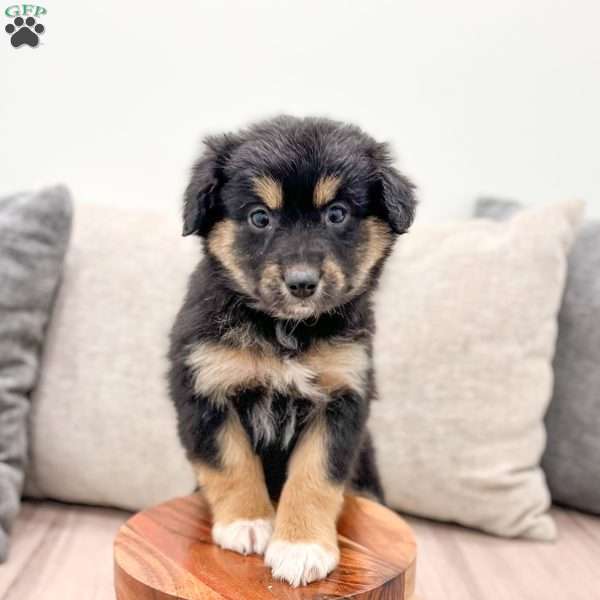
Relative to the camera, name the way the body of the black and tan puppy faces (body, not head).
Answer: toward the camera

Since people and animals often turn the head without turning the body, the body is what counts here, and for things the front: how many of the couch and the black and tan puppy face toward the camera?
2

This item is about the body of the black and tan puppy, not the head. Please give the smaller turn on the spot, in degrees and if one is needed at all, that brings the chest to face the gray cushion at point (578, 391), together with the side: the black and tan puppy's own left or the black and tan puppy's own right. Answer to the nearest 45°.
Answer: approximately 135° to the black and tan puppy's own left

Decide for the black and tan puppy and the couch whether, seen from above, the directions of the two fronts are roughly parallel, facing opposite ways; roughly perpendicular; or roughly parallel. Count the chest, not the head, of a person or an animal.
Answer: roughly parallel

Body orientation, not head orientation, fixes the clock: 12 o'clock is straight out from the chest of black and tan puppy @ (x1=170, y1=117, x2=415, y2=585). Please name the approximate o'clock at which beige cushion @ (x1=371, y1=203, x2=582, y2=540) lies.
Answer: The beige cushion is roughly at 7 o'clock from the black and tan puppy.

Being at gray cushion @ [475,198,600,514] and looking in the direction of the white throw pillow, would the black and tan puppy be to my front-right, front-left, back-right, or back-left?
front-left
